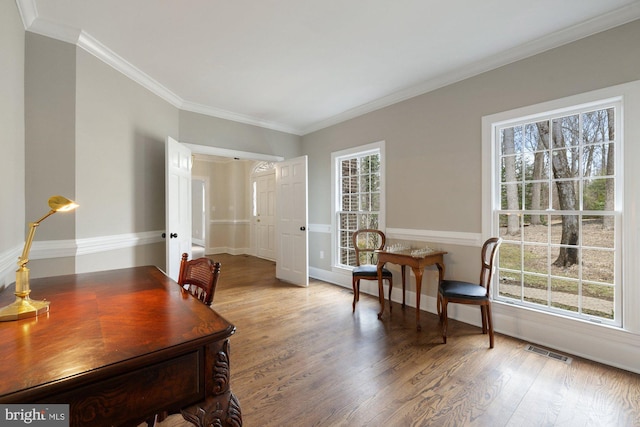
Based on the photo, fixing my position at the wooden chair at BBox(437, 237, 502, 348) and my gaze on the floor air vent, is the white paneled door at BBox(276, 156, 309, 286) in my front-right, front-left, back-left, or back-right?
back-left

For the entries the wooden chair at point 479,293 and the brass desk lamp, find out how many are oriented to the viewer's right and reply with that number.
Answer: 1

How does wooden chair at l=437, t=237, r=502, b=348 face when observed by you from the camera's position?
facing to the left of the viewer

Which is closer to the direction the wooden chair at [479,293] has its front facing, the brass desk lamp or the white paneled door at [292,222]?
the white paneled door

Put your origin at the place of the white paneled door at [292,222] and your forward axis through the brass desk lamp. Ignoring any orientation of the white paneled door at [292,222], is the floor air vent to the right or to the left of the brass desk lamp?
left

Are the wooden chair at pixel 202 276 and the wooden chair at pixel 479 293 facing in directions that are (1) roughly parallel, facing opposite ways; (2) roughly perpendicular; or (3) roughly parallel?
roughly perpendicular

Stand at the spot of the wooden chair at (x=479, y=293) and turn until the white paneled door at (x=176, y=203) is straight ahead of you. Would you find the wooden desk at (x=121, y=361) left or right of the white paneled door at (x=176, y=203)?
left

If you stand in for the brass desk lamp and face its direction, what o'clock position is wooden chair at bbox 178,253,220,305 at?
The wooden chair is roughly at 12 o'clock from the brass desk lamp.

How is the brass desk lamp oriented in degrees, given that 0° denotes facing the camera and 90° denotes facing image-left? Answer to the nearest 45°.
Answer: approximately 270°
